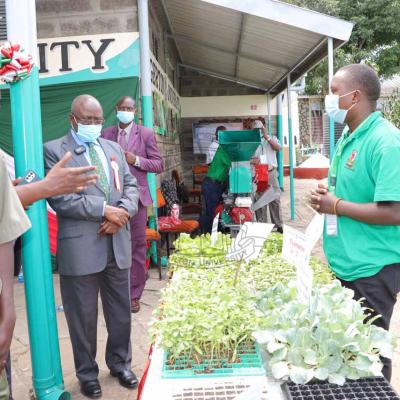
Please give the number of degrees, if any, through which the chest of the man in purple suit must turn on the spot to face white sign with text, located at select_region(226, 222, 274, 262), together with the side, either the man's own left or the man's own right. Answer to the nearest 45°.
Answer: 0° — they already face it

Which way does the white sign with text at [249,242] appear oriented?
toward the camera

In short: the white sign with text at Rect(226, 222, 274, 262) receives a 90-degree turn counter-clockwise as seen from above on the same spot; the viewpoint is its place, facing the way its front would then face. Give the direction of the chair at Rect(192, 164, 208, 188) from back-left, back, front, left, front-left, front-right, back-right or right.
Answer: left

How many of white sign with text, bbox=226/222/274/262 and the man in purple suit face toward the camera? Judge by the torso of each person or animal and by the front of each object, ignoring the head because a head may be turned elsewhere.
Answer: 2

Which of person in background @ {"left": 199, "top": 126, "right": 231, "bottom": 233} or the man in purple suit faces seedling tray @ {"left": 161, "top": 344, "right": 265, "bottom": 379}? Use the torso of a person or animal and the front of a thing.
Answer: the man in purple suit

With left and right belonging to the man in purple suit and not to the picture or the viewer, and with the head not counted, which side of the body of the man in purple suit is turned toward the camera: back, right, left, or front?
front

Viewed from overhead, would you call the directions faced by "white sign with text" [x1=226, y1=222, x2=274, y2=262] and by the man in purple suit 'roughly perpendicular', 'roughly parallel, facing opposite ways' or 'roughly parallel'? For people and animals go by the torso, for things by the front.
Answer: roughly parallel

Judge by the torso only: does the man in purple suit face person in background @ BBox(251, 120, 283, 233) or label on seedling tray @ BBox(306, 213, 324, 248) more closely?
the label on seedling tray

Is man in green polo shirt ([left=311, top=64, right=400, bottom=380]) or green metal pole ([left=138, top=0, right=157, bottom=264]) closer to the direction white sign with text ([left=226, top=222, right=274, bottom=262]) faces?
the man in green polo shirt

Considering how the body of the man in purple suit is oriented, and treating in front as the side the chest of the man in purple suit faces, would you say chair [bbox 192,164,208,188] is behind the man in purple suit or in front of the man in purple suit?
behind

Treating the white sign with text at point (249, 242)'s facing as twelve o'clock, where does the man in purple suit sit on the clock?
The man in purple suit is roughly at 5 o'clock from the white sign with text.

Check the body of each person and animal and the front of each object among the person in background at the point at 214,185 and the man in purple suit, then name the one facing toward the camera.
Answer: the man in purple suit
